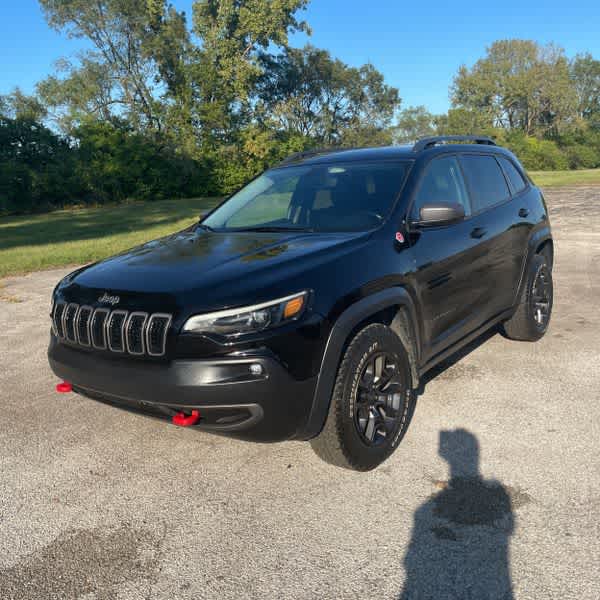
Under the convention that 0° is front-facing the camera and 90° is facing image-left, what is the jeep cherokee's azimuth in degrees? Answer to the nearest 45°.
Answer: approximately 45°

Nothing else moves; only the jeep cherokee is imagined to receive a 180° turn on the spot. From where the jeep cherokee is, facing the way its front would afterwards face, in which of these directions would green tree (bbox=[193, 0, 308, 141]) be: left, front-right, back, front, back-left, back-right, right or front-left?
front-left

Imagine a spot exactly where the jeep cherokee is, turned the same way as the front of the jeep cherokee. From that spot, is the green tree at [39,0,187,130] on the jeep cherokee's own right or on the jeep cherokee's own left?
on the jeep cherokee's own right
